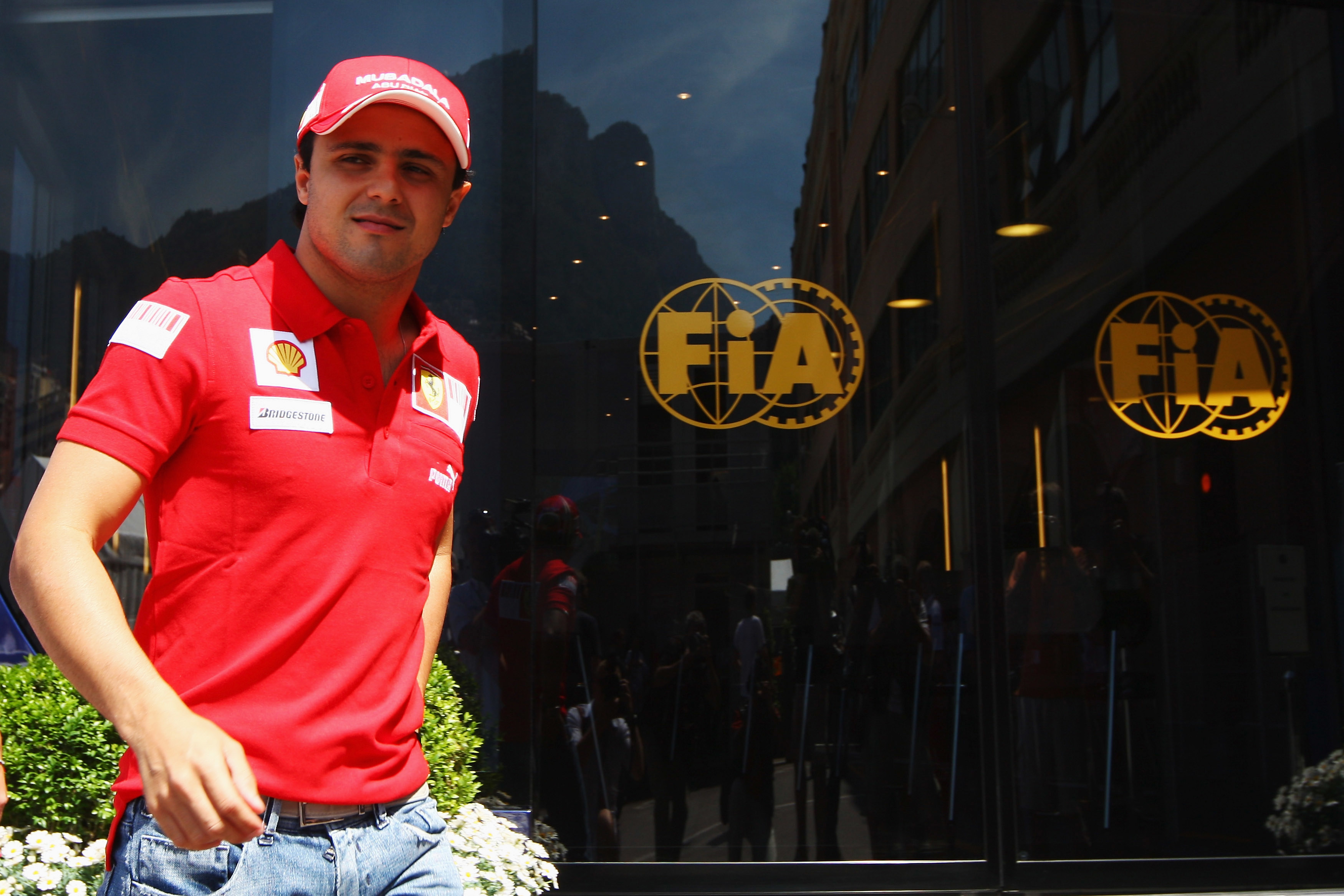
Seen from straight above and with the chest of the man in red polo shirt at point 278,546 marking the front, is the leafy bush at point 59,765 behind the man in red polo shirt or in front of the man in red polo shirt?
behind

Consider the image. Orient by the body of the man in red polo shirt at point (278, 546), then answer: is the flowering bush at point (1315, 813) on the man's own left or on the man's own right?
on the man's own left

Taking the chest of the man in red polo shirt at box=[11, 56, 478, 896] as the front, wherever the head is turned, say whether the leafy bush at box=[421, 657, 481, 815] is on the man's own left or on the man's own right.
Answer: on the man's own left

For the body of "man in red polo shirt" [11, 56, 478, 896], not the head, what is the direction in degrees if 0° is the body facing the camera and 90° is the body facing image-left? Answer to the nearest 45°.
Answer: approximately 315°
